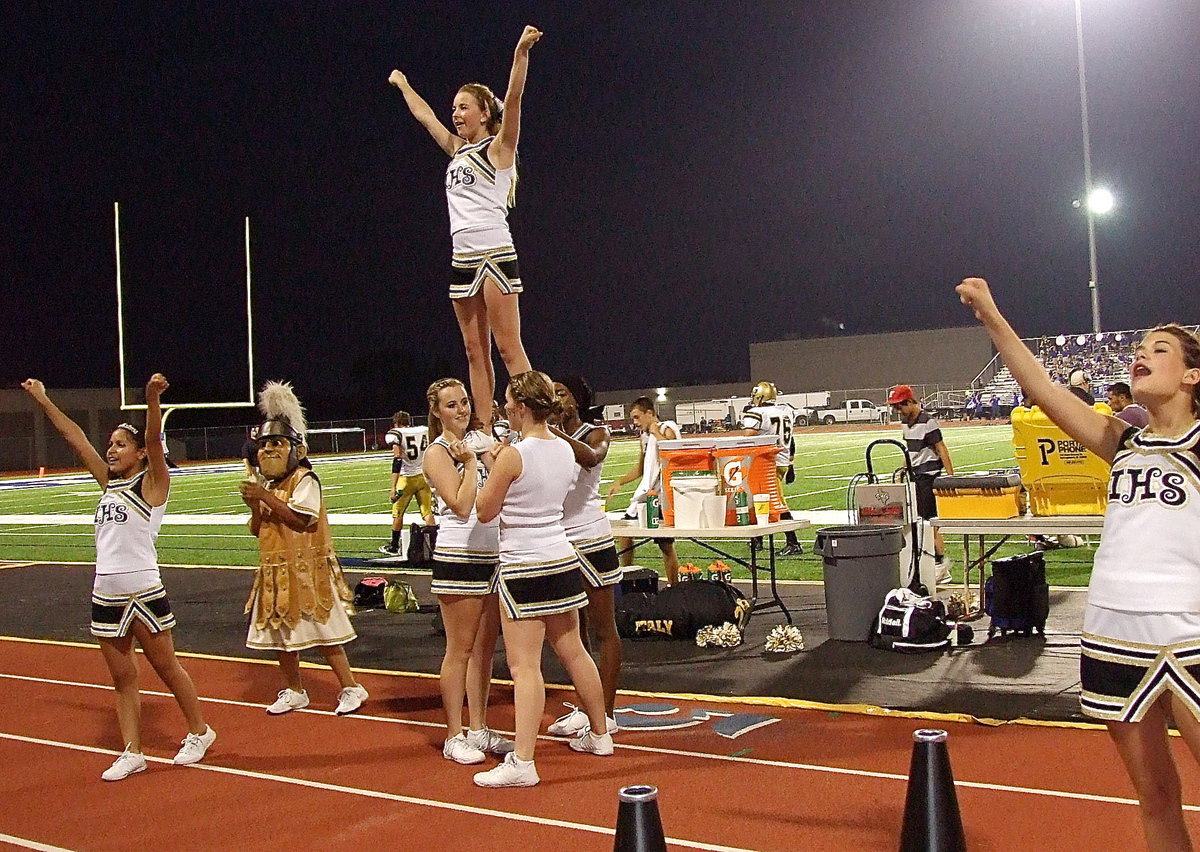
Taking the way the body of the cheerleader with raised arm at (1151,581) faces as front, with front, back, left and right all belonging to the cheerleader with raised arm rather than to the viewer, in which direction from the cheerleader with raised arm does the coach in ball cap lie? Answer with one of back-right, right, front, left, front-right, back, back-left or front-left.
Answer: back-right

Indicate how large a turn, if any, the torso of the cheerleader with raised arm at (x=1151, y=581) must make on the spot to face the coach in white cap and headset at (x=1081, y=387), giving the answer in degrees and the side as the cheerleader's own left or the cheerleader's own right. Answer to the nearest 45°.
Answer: approximately 135° to the cheerleader's own right

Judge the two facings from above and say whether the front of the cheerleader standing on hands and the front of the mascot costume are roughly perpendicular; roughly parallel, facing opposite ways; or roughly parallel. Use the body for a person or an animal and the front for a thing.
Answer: roughly parallel

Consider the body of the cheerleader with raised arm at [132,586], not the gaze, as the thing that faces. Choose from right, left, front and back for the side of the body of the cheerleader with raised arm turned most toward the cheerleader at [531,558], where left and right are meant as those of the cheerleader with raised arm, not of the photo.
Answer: left

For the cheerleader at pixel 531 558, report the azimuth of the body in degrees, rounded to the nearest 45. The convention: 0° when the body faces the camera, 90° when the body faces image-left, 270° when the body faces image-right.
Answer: approximately 135°

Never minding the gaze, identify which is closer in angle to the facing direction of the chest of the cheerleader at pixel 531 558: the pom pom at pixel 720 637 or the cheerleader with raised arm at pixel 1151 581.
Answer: the pom pom

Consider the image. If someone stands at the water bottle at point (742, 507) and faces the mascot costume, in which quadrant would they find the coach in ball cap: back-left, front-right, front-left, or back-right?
back-right

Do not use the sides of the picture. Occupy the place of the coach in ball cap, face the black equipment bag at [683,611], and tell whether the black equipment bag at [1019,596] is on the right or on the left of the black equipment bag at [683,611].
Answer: left

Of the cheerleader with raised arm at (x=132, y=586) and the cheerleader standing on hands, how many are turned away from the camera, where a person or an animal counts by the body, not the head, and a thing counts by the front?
0

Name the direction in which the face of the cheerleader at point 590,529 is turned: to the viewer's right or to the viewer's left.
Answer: to the viewer's left

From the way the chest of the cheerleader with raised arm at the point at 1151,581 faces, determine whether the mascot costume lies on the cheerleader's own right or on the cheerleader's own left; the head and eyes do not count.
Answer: on the cheerleader's own right

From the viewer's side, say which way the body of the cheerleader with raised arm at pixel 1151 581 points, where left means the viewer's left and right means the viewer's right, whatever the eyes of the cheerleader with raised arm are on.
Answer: facing the viewer and to the left of the viewer

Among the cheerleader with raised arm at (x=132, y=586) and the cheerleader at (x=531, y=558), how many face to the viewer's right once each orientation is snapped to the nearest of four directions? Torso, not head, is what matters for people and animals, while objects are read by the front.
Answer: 0

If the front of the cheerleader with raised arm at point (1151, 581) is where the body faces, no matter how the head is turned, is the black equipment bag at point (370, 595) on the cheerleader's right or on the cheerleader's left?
on the cheerleader's right

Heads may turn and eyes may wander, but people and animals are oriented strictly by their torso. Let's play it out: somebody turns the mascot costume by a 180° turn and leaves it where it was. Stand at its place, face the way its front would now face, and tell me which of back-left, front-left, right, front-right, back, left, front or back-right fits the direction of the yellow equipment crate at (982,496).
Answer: front-right

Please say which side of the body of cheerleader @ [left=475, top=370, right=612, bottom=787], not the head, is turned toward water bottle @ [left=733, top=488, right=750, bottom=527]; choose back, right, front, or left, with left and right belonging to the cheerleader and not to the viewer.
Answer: right

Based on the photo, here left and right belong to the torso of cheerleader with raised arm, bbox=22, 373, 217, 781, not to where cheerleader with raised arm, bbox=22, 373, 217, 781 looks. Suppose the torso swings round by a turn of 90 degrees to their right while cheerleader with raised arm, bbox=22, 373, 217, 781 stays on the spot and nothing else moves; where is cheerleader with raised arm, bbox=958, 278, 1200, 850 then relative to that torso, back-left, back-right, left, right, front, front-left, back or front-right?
back
